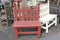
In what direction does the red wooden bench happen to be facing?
toward the camera
